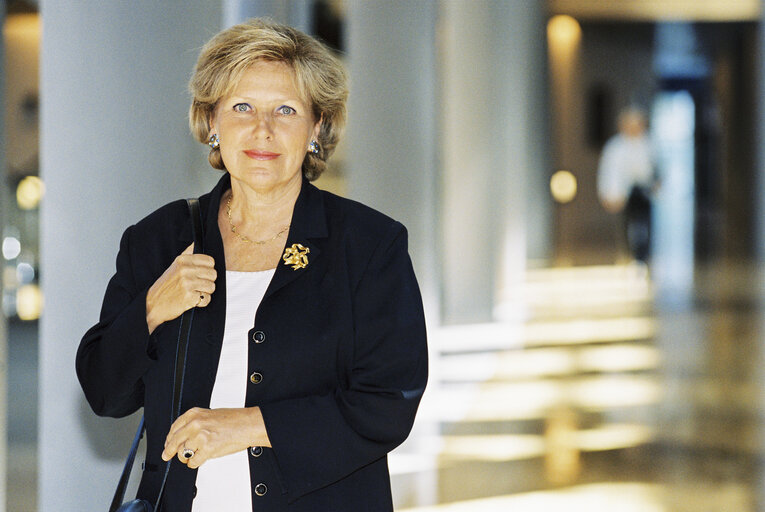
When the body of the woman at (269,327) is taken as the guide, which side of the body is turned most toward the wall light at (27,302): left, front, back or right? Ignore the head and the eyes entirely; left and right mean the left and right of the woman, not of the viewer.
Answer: back

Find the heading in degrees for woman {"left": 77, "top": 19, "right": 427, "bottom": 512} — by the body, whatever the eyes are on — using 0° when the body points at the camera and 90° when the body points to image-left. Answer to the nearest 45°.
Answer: approximately 0°

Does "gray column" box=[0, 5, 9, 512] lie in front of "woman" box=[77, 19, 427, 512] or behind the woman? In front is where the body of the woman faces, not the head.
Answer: behind

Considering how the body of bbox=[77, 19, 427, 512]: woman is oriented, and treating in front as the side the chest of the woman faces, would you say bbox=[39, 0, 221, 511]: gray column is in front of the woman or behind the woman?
behind

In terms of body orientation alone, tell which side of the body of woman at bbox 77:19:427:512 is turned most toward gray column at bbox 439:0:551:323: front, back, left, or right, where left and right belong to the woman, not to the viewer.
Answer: back
